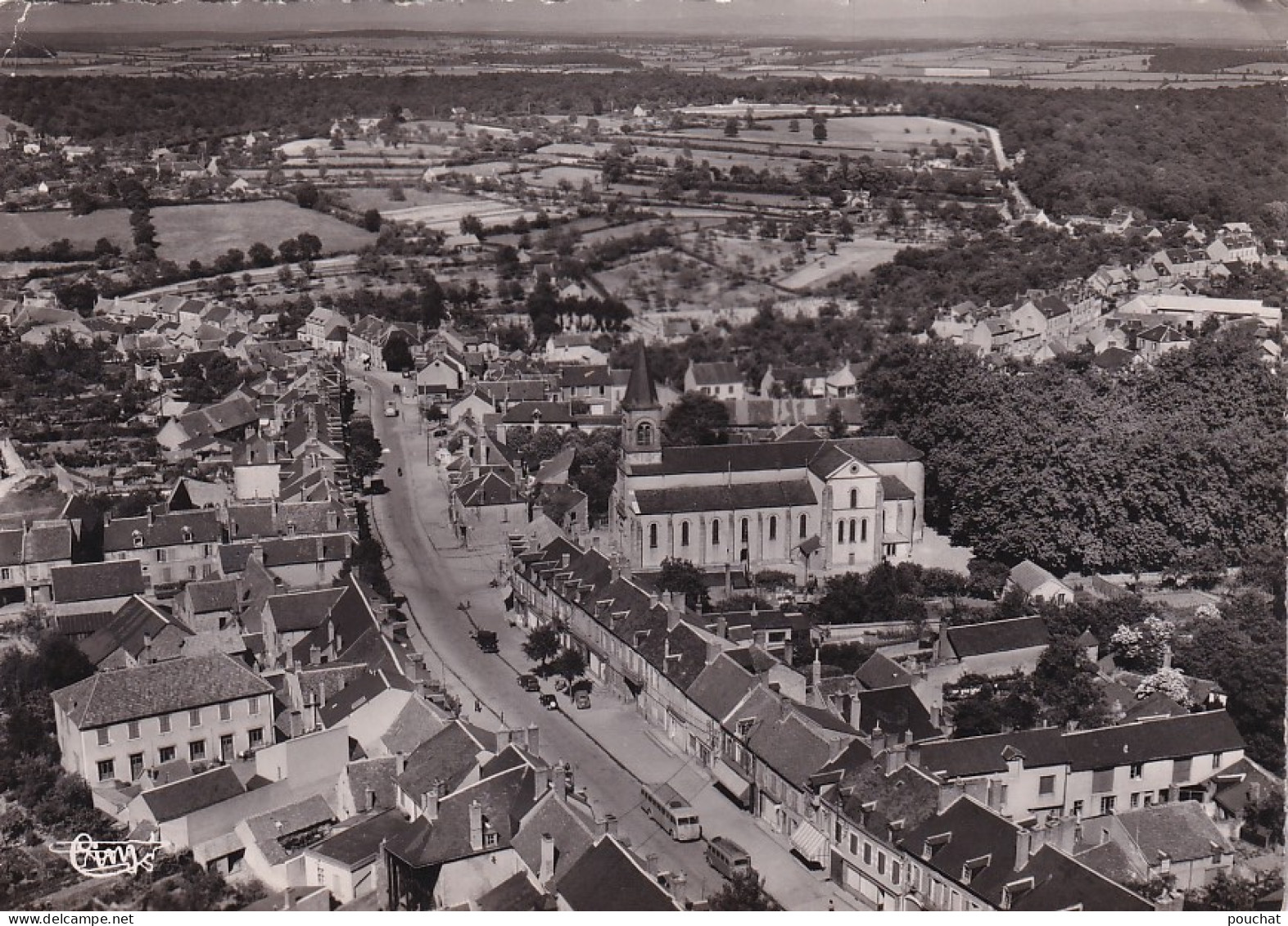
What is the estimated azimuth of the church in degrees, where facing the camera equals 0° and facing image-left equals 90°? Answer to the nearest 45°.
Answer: approximately 90°

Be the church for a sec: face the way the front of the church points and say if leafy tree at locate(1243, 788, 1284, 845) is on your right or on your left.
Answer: on your left

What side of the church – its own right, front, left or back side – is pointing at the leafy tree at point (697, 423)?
right

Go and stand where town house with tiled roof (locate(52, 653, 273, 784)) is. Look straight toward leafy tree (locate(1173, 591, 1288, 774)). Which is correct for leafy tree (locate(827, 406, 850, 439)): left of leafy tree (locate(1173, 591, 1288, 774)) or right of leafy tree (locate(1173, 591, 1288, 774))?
left

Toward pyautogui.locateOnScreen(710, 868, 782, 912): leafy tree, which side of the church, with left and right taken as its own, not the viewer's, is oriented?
left

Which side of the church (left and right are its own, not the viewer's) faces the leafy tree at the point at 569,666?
left

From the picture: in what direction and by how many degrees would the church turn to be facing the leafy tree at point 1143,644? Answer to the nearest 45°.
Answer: approximately 135° to its left

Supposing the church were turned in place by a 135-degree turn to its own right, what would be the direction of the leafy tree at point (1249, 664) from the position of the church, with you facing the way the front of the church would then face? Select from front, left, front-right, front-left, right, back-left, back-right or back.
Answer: right

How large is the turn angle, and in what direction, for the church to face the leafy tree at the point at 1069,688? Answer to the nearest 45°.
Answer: approximately 135° to its left

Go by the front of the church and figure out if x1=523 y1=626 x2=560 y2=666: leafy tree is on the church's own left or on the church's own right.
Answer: on the church's own left
